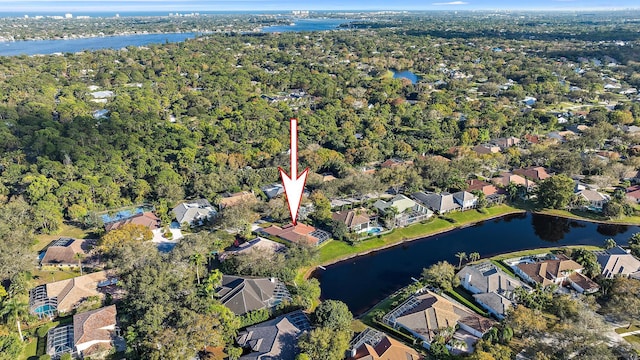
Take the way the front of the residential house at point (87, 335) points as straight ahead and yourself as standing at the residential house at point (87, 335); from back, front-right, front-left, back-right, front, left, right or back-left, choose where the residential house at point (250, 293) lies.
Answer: front

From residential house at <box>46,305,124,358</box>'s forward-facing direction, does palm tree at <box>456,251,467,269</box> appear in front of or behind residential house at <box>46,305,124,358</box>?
in front

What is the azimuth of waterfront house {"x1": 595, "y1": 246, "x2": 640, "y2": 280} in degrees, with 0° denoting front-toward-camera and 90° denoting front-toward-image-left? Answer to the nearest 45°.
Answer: approximately 315°

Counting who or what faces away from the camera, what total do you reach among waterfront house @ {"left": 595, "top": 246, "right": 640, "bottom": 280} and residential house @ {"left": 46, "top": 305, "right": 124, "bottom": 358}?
0

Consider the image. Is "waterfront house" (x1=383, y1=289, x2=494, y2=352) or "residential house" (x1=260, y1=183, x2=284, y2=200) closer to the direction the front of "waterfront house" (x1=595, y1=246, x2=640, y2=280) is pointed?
the waterfront house

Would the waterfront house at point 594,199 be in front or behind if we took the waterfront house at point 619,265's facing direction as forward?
behind

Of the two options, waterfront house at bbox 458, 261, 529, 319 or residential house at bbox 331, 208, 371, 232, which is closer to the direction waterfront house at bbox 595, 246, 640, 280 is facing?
the waterfront house

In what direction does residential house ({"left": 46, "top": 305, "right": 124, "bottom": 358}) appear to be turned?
to the viewer's right

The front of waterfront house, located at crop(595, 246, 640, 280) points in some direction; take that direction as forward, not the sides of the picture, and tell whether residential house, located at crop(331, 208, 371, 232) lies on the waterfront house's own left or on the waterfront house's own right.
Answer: on the waterfront house's own right
